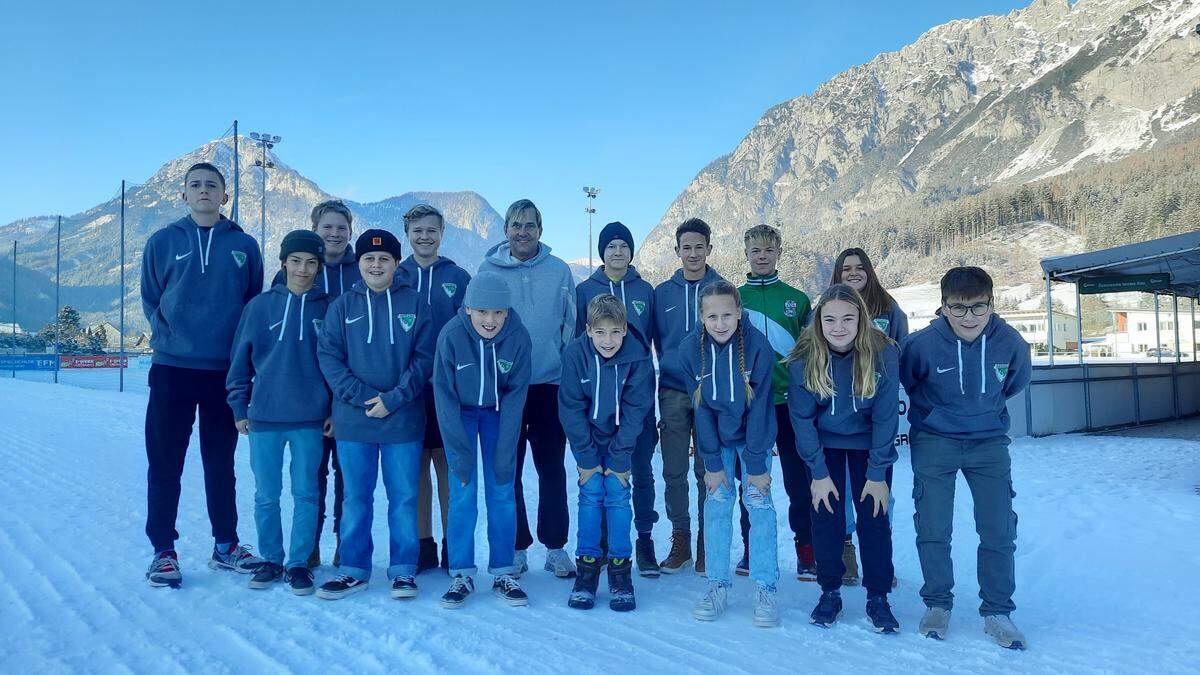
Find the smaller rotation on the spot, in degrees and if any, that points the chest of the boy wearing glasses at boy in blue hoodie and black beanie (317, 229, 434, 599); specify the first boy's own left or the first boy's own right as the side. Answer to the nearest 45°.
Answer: approximately 90° to the first boy's own right

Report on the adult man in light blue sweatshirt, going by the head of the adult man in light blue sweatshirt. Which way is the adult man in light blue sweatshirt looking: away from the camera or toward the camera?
toward the camera

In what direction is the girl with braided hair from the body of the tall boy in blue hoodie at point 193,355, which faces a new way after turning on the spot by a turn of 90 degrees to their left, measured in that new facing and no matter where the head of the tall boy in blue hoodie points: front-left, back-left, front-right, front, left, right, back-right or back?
front-right

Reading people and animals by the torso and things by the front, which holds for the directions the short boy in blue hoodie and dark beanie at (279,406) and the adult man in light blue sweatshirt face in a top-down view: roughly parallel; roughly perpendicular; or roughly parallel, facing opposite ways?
roughly parallel

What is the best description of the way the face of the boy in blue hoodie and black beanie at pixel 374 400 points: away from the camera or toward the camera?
toward the camera

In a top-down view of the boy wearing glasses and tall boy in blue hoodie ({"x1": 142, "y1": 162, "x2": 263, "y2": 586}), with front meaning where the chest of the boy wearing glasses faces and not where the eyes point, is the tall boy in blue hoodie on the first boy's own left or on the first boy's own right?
on the first boy's own right

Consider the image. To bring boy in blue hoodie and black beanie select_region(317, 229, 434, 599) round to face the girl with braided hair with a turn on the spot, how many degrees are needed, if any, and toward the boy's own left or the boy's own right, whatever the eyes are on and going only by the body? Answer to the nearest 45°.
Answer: approximately 45° to the boy's own left

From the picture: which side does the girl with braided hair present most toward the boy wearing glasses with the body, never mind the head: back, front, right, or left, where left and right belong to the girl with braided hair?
left

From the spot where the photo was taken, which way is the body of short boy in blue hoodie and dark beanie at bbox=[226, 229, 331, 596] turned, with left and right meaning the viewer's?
facing the viewer

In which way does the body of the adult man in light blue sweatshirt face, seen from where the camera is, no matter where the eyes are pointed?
toward the camera

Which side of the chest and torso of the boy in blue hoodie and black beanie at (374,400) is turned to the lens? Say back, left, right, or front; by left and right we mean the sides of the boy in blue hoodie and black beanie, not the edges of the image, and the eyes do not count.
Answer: front
